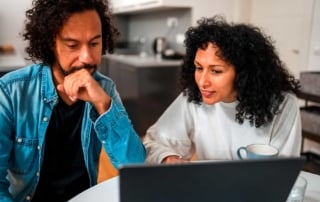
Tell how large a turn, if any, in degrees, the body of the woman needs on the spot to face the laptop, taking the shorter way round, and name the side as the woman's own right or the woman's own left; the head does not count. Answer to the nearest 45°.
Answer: approximately 45° to the woman's own left

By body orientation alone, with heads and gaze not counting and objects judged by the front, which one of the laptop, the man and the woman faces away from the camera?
the laptop

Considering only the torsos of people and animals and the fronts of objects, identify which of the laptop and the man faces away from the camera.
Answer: the laptop

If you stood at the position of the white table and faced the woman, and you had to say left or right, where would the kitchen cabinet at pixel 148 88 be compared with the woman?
left

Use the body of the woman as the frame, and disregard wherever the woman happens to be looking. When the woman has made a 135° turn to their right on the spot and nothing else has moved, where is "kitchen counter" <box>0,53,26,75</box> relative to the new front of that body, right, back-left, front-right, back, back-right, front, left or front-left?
front-left

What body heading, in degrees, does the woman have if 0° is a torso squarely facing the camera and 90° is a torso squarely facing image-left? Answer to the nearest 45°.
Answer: approximately 45°

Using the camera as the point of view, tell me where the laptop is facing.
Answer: facing away from the viewer

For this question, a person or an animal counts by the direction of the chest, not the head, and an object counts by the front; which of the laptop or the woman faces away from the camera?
the laptop

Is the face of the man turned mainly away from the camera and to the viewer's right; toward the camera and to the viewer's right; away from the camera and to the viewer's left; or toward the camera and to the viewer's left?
toward the camera and to the viewer's right

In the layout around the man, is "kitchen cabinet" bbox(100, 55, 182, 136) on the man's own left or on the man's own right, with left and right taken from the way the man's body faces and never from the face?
on the man's own left

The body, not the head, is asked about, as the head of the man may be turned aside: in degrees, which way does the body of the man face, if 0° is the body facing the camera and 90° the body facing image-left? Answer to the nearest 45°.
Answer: approximately 315°

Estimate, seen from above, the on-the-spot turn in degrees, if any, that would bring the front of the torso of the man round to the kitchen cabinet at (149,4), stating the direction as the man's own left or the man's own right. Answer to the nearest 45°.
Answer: approximately 135° to the man's own left

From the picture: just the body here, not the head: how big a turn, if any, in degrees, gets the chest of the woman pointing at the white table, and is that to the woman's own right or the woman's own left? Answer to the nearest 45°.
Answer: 0° — they already face it
